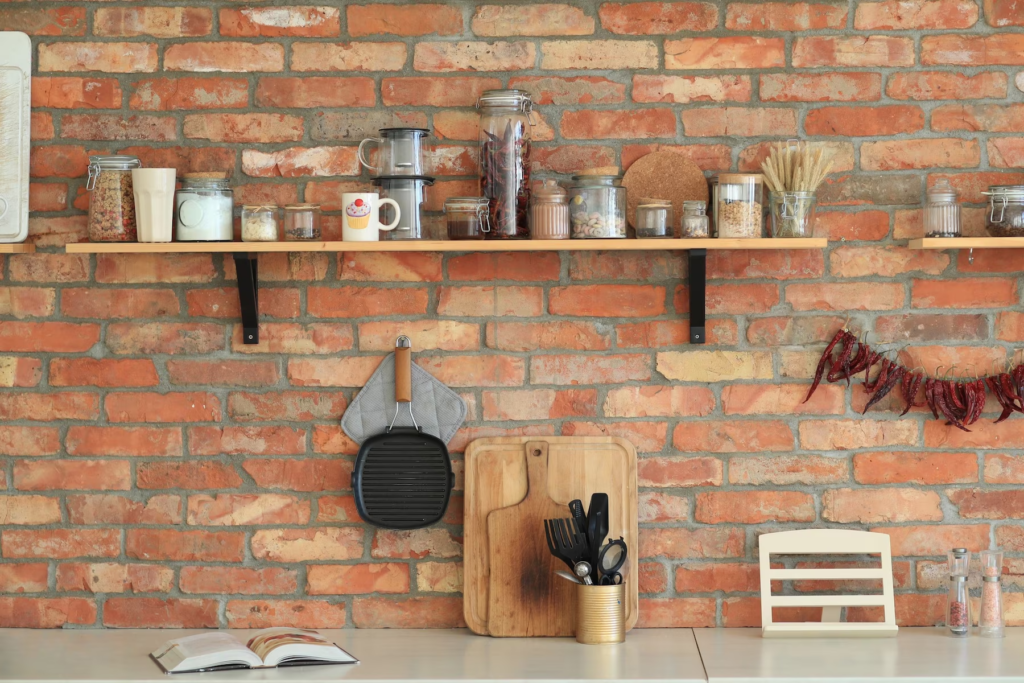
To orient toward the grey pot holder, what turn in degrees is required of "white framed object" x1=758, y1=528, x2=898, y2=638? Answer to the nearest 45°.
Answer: approximately 90° to its right

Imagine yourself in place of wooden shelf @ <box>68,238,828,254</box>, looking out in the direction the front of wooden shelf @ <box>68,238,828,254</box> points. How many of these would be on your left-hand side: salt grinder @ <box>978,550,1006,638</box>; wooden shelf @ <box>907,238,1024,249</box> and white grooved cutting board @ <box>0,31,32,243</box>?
2

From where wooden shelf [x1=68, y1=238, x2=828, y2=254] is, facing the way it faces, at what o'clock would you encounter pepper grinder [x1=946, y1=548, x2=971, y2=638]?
The pepper grinder is roughly at 9 o'clock from the wooden shelf.

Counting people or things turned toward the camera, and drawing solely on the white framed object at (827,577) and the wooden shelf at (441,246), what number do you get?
2

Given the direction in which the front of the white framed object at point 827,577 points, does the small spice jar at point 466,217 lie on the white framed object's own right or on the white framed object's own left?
on the white framed object's own right

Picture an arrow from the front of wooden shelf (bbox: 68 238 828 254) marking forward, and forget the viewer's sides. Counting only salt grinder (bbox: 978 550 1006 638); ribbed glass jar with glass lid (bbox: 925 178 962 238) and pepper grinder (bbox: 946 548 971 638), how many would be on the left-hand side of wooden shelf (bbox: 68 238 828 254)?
3

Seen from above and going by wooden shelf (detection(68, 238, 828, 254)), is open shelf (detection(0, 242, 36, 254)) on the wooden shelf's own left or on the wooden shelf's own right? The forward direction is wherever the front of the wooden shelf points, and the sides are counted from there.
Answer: on the wooden shelf's own right

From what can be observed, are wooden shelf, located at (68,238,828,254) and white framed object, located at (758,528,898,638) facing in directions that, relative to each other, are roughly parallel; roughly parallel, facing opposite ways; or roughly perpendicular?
roughly parallel

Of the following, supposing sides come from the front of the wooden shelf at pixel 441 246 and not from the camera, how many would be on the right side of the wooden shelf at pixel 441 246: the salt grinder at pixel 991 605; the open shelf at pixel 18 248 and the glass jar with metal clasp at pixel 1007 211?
1

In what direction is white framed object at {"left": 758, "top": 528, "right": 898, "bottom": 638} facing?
toward the camera

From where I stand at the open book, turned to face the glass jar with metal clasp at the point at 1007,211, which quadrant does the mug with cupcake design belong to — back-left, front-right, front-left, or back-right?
front-left

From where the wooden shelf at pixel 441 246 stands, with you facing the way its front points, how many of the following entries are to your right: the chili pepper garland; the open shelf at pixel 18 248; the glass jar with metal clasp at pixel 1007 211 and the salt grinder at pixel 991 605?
1

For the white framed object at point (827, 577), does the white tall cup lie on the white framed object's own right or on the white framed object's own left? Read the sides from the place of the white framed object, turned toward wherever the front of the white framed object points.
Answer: on the white framed object's own right
